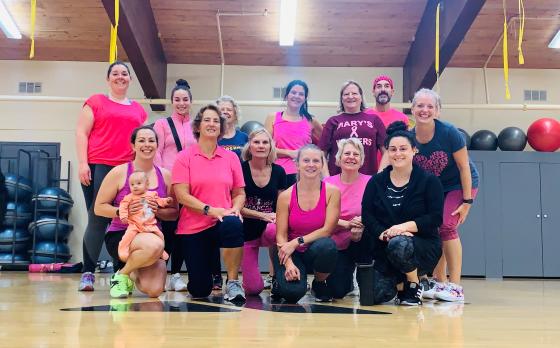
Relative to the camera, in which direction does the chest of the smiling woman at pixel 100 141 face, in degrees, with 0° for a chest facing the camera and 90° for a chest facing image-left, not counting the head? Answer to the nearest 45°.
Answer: approximately 0°

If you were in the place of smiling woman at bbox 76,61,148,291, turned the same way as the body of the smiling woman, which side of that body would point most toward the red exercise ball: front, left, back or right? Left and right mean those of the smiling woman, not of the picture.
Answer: left

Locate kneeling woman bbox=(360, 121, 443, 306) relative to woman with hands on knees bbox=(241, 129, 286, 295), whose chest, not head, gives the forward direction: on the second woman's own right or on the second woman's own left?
on the second woman's own left

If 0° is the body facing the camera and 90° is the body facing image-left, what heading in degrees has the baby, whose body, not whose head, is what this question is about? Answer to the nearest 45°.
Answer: approximately 0°

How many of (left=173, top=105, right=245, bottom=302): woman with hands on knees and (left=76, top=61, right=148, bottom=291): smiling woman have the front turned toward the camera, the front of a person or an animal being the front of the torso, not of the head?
2
